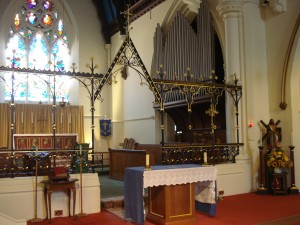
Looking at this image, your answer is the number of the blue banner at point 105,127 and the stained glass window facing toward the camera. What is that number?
2

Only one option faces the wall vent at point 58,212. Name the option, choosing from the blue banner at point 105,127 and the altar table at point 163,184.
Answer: the blue banner

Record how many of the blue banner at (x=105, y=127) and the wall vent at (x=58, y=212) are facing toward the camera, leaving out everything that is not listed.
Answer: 2

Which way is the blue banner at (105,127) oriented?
toward the camera

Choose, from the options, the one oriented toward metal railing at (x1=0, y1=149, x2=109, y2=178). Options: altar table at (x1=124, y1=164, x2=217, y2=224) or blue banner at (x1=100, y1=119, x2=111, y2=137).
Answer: the blue banner

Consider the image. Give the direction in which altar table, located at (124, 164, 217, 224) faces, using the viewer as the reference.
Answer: facing the viewer and to the right of the viewer

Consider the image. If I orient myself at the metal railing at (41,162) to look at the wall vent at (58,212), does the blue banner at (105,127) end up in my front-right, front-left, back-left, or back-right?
back-left

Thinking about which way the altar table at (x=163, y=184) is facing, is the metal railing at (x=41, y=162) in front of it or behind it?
behind

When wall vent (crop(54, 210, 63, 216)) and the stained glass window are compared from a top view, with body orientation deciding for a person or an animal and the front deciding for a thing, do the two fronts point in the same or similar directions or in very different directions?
same or similar directions

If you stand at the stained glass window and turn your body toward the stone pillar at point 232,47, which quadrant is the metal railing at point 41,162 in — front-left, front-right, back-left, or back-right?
front-right

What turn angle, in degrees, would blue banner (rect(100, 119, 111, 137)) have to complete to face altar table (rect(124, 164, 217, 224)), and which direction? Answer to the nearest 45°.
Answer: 0° — it already faces it

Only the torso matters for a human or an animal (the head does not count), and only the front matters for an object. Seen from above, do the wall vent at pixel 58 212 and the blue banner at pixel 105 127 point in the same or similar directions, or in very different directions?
same or similar directions

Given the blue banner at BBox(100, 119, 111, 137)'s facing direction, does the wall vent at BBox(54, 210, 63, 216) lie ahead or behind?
ahead

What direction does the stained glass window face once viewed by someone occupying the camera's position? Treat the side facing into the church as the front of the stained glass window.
facing the viewer
